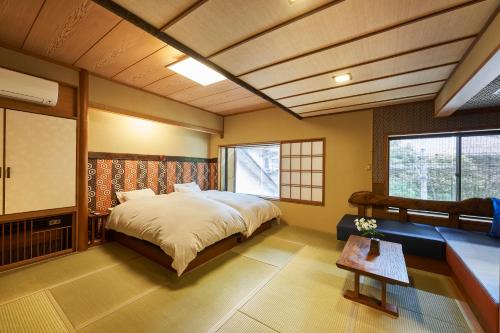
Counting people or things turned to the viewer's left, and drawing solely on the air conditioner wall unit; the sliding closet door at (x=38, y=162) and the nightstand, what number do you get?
0

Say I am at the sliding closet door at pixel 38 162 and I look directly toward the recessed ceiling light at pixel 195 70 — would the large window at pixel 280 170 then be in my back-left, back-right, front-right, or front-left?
front-left

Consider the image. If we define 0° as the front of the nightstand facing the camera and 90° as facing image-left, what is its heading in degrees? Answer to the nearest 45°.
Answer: approximately 315°

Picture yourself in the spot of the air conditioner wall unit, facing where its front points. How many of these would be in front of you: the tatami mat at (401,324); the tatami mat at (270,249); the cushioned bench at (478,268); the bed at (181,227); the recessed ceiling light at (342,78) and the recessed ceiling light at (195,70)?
6

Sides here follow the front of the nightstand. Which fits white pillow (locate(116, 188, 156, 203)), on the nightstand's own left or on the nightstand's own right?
on the nightstand's own left

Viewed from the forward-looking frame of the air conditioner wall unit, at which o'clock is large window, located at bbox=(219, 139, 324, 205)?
The large window is roughly at 11 o'clock from the air conditioner wall unit.

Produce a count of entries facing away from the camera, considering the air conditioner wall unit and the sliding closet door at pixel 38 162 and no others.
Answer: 0

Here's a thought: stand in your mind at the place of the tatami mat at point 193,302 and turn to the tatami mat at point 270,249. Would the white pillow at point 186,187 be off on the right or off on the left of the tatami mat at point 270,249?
left

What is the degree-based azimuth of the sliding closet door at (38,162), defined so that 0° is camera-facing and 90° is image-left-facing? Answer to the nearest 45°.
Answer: approximately 315°

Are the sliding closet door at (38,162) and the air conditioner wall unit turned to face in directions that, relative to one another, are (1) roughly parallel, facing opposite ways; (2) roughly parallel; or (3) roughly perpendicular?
roughly parallel

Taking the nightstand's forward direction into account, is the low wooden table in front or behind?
in front

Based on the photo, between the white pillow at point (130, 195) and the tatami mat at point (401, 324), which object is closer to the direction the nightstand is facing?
the tatami mat

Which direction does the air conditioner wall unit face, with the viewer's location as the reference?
facing the viewer and to the right of the viewer
